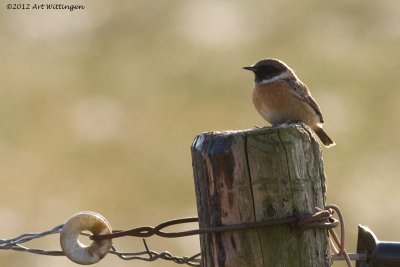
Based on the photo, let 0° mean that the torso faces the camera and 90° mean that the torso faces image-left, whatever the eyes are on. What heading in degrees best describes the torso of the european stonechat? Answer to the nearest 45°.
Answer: approximately 90°
